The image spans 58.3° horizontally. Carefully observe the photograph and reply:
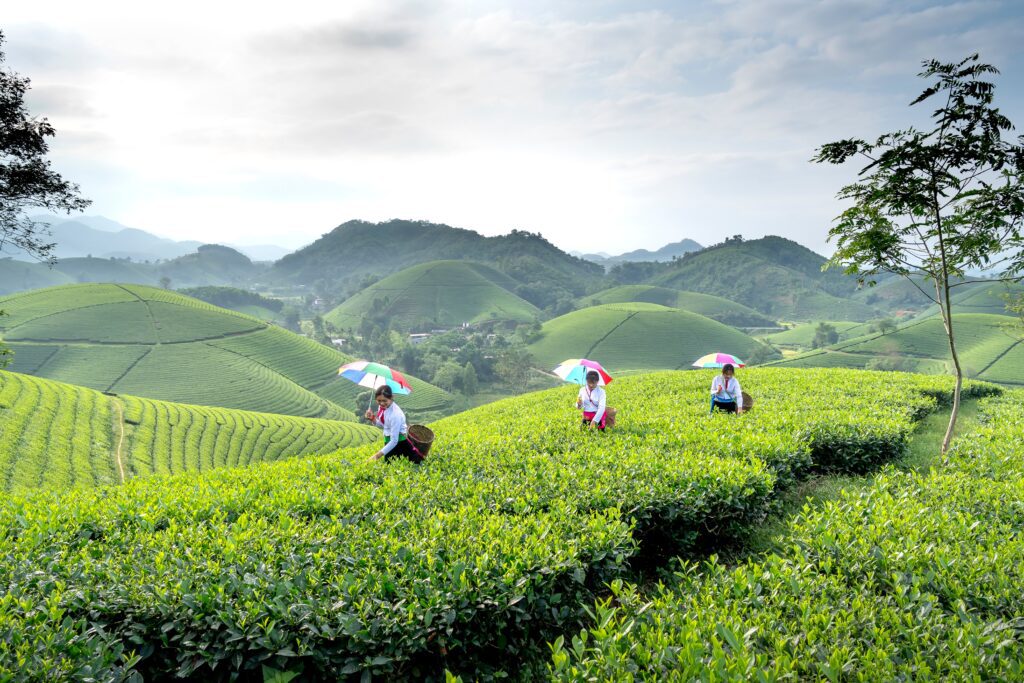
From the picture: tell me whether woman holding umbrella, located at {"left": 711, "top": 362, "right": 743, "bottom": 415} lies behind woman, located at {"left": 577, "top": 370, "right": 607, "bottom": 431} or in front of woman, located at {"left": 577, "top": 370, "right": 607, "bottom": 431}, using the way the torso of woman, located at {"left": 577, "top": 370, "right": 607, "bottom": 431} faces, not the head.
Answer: behind

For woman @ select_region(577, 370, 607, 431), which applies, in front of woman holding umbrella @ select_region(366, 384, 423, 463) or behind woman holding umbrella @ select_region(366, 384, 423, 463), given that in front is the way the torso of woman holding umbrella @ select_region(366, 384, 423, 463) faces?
behind

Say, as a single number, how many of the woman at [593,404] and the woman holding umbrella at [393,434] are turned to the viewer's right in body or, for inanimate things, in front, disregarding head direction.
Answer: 0

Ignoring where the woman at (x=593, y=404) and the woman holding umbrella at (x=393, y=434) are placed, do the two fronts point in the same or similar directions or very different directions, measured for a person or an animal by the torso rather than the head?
same or similar directions

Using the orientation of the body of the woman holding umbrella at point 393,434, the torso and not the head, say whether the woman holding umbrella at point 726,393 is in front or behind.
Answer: behind

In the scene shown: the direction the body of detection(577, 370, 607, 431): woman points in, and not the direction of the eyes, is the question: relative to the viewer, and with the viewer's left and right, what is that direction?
facing the viewer and to the left of the viewer
